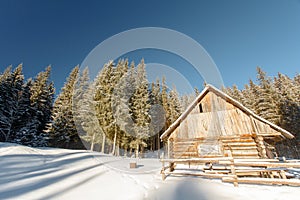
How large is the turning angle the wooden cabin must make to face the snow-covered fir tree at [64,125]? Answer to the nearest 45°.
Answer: approximately 90° to its right

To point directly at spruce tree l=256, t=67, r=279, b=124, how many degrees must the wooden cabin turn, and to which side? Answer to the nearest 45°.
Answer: approximately 180°

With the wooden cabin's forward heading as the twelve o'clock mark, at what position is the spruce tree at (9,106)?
The spruce tree is roughly at 3 o'clock from the wooden cabin.

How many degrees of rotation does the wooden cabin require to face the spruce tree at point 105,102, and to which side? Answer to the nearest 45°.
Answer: approximately 90° to its right

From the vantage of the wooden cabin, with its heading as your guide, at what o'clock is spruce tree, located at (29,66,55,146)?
The spruce tree is roughly at 3 o'clock from the wooden cabin.

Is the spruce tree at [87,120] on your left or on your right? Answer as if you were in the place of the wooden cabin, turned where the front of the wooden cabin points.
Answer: on your right

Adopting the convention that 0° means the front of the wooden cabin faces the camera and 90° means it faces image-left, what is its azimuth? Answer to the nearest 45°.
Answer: approximately 0°
